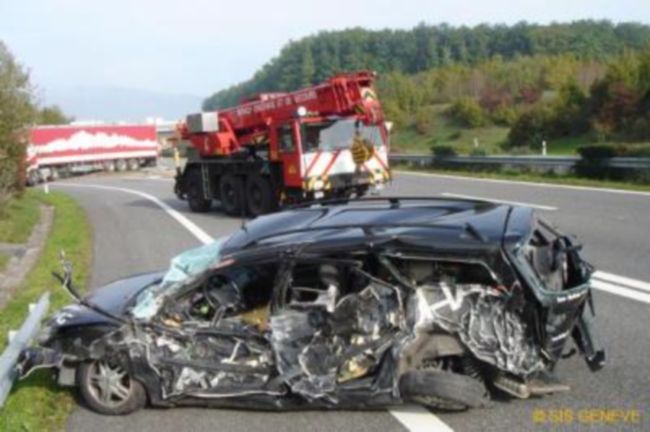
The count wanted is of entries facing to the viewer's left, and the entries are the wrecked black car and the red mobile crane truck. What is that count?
1

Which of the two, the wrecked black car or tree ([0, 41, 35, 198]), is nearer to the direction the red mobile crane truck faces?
the wrecked black car

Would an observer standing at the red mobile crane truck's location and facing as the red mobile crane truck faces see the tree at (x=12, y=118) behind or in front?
behind

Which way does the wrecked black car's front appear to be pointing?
to the viewer's left

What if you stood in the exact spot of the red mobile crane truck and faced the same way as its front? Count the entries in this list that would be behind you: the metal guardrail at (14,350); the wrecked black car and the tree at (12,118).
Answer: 1

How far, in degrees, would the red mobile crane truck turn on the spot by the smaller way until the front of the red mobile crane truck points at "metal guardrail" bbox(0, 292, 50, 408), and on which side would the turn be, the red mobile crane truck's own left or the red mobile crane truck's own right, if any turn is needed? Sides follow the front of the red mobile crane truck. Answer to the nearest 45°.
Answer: approximately 45° to the red mobile crane truck's own right

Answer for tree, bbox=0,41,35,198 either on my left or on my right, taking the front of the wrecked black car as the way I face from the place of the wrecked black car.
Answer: on my right

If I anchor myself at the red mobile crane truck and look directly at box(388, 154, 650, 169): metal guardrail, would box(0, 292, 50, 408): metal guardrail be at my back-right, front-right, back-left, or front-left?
back-right

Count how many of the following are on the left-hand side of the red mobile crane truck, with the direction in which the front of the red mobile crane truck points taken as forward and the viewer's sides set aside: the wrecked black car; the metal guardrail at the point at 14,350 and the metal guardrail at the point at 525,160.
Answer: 1

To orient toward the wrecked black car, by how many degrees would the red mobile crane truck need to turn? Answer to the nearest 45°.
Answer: approximately 45° to its right

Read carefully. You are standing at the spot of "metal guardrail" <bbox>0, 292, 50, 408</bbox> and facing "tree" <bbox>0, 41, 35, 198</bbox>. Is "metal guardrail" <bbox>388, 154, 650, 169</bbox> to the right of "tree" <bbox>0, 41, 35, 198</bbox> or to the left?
right

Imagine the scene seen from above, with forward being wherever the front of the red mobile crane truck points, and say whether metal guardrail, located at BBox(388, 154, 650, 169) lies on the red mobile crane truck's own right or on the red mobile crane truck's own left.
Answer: on the red mobile crane truck's own left
